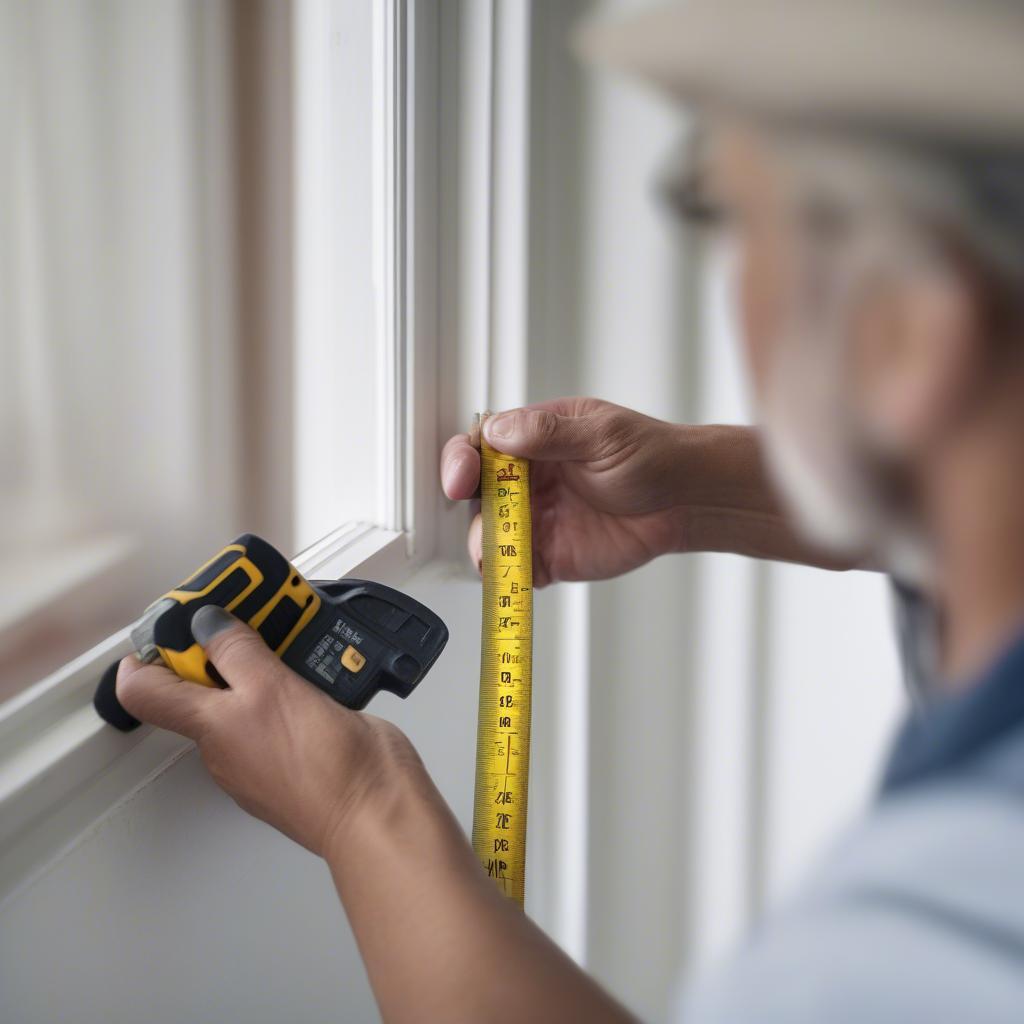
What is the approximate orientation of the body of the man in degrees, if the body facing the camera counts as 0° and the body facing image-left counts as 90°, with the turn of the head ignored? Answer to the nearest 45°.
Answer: approximately 135°
